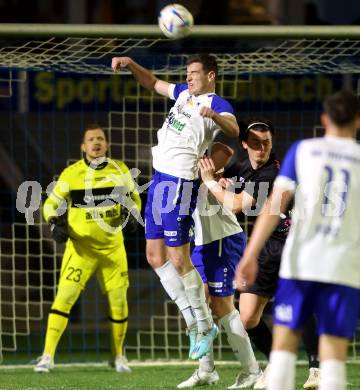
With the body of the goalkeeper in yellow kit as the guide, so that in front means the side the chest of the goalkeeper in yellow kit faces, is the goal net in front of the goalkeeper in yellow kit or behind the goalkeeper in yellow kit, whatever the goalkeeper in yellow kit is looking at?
behind

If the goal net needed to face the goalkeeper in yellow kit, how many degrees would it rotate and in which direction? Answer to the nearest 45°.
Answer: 0° — it already faces them

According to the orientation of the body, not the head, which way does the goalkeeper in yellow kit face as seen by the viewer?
toward the camera

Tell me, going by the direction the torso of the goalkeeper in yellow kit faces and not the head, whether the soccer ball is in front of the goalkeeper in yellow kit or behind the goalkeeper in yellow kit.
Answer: in front

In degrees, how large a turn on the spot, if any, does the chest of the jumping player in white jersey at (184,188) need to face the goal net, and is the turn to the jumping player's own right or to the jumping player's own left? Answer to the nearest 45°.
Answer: approximately 135° to the jumping player's own right

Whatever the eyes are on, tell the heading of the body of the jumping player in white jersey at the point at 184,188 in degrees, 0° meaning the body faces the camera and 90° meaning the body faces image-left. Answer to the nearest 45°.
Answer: approximately 45°

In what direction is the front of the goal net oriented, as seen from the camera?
facing the viewer

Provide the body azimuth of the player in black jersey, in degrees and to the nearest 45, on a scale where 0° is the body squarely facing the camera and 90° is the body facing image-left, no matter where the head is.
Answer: approximately 45°

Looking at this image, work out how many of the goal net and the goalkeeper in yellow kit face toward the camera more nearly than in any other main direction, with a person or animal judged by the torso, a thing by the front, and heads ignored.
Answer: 2

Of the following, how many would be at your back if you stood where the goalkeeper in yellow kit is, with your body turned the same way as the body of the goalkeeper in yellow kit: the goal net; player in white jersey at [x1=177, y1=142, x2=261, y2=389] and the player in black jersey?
1
